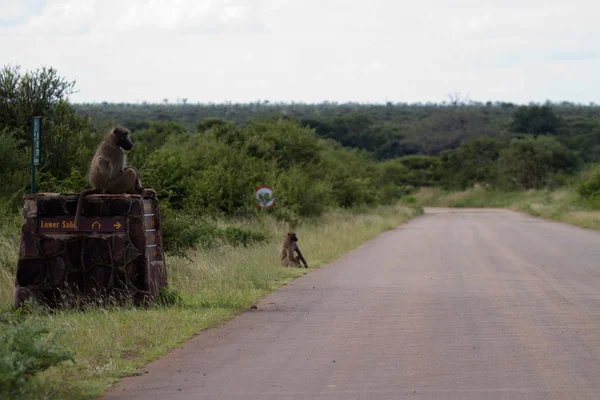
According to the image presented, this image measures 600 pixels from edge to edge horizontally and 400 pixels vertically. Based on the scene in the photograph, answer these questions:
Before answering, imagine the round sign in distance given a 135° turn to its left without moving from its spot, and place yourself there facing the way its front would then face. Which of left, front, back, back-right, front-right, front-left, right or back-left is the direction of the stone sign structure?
back-right

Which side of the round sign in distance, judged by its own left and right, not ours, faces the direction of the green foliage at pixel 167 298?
front

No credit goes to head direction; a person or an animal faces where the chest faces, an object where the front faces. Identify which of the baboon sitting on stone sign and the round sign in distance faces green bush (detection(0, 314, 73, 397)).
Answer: the round sign in distance

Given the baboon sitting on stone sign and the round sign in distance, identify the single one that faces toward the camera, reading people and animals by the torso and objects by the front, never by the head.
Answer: the round sign in distance

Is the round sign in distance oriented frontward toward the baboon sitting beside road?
yes

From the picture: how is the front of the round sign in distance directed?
toward the camera

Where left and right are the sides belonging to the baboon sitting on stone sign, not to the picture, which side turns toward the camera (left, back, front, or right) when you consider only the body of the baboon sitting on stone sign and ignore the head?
right

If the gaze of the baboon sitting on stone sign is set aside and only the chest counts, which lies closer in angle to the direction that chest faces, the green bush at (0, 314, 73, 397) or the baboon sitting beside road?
the baboon sitting beside road

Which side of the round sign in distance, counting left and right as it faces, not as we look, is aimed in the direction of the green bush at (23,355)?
front

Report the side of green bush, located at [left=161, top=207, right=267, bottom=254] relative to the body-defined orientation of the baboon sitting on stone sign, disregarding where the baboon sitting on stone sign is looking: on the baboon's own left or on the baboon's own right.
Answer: on the baboon's own left

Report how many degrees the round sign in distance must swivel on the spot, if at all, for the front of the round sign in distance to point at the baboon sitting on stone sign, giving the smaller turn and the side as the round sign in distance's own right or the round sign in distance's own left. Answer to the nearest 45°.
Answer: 0° — it already faces it

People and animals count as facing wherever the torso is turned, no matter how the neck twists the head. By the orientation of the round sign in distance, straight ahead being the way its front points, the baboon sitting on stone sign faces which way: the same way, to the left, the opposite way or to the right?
to the left

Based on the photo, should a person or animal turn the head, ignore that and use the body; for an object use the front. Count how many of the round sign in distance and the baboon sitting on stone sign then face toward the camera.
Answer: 1
